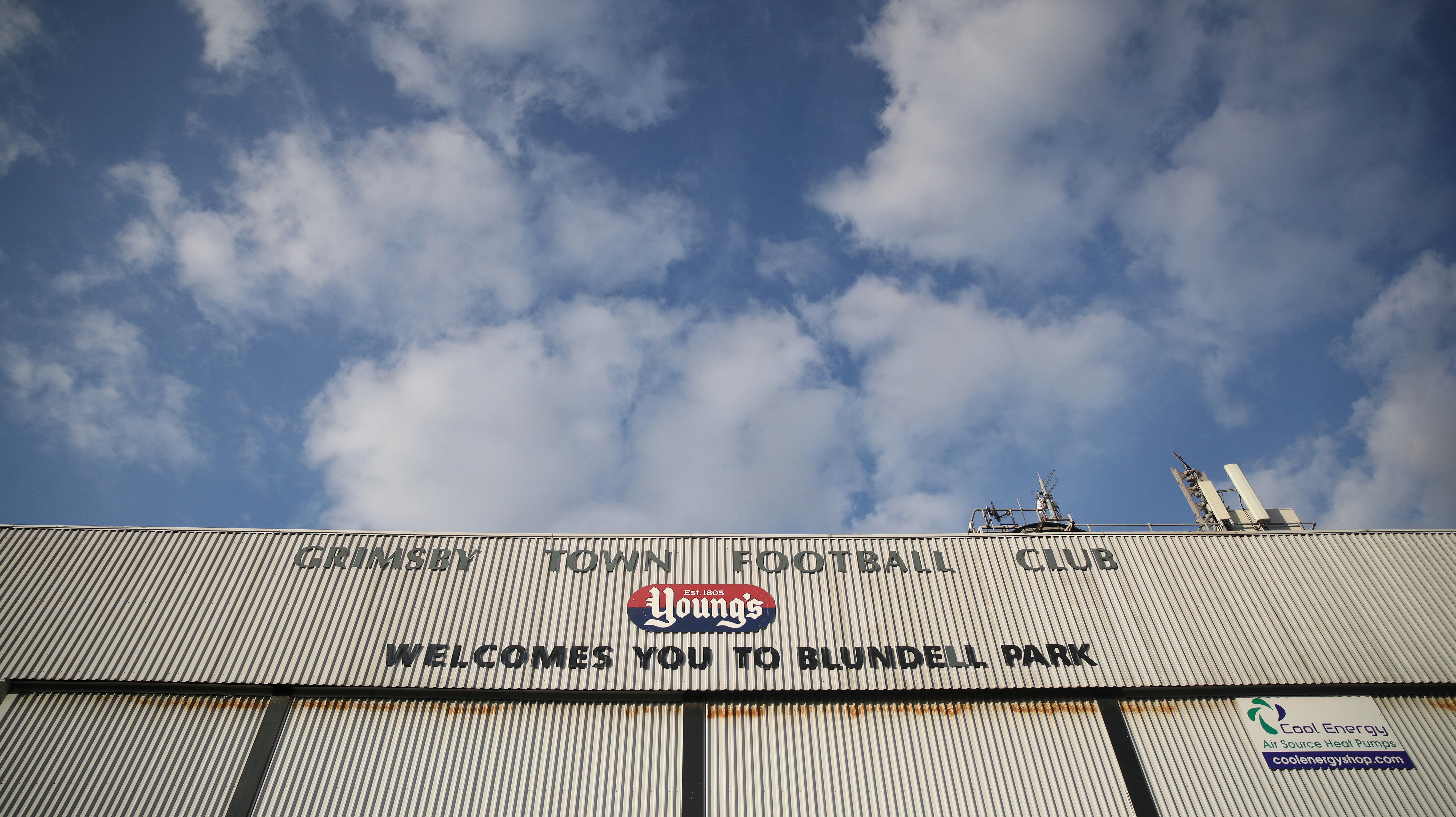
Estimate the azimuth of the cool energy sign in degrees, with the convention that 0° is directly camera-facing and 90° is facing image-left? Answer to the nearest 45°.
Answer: approximately 0°

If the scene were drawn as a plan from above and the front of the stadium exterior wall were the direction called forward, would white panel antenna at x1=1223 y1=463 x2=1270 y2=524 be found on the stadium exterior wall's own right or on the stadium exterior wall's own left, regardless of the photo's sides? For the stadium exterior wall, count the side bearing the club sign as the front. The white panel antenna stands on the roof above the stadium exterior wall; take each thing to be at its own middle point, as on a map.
on the stadium exterior wall's own left

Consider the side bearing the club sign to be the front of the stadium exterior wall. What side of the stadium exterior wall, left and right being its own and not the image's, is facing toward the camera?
front
